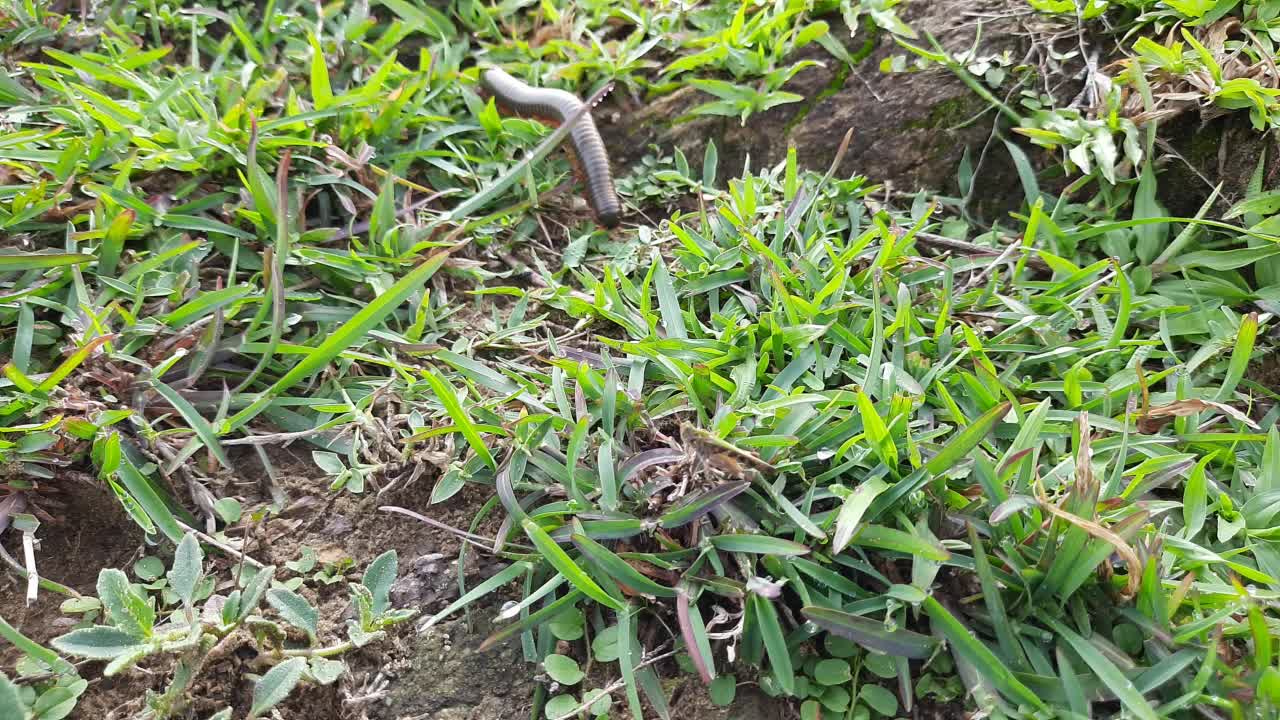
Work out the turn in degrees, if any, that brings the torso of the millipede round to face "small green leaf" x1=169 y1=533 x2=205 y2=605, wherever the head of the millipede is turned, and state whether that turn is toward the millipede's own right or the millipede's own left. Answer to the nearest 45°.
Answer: approximately 45° to the millipede's own right

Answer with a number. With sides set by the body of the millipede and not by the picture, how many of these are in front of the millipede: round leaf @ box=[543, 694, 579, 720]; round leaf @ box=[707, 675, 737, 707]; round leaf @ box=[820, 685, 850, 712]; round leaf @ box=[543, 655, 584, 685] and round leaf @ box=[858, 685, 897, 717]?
5

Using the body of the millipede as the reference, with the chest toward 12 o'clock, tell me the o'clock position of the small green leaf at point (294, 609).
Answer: The small green leaf is roughly at 1 o'clock from the millipede.

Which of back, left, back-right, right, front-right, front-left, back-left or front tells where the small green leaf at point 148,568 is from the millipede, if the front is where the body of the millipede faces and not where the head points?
front-right

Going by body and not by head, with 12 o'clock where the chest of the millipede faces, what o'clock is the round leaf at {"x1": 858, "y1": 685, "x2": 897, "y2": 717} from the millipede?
The round leaf is roughly at 12 o'clock from the millipede.

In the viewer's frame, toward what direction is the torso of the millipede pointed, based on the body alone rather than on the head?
toward the camera

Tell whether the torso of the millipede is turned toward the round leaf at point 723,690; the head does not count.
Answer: yes

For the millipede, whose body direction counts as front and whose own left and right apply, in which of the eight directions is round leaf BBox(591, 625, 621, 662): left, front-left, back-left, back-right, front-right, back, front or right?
front

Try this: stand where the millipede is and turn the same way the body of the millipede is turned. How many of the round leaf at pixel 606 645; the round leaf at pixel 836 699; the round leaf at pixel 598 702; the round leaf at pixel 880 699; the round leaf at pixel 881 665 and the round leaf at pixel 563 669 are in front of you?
6

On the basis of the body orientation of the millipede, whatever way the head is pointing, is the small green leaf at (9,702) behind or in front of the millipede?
in front

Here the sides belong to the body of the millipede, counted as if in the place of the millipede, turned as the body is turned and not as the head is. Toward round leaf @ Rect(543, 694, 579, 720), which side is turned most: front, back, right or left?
front

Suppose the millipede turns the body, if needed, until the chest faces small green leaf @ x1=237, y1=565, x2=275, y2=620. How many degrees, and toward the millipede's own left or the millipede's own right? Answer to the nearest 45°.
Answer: approximately 45° to the millipede's own right

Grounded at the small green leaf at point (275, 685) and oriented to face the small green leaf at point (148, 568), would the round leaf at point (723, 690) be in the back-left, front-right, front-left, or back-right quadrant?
back-right

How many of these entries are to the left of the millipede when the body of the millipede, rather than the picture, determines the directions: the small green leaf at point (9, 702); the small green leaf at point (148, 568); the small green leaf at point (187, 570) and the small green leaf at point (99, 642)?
0

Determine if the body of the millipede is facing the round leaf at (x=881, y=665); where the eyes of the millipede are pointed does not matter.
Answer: yes

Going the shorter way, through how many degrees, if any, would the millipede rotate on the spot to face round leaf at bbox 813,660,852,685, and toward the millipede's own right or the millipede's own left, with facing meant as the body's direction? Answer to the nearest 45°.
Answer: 0° — it already faces it
